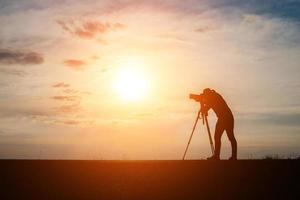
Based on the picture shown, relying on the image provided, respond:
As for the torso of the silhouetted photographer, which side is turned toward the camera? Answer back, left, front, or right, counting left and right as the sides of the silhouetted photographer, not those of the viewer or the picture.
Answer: left
